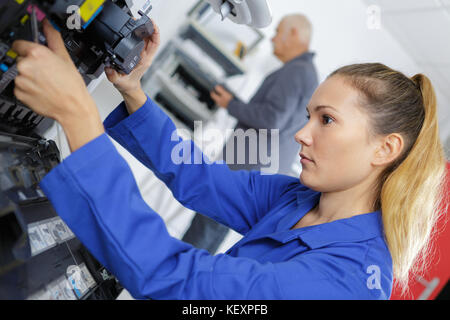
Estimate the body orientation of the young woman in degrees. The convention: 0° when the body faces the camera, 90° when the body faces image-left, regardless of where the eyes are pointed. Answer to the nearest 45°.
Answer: approximately 90°

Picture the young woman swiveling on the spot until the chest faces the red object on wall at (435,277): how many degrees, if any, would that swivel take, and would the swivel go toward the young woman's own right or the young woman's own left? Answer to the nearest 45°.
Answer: approximately 135° to the young woman's own right

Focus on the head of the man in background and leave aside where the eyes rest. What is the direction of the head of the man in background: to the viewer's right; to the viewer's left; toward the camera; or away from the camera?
to the viewer's left

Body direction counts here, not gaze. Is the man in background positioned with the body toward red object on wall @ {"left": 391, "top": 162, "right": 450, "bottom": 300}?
no

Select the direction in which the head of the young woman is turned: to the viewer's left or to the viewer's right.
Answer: to the viewer's left

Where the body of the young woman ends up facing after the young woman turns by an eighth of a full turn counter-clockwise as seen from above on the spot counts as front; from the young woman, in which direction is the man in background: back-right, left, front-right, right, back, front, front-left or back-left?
back-right

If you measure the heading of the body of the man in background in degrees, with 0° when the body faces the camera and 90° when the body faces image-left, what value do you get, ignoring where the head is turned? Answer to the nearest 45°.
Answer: approximately 90°
